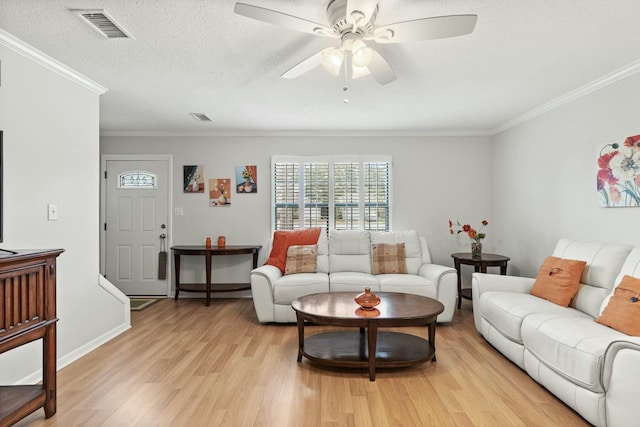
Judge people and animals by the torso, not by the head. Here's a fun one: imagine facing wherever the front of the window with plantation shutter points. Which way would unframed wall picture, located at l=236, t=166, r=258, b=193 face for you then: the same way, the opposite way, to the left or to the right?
the same way

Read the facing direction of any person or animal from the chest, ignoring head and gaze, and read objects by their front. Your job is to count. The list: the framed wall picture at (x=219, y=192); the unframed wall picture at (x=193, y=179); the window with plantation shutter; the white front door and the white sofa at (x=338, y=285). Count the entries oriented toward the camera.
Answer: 5

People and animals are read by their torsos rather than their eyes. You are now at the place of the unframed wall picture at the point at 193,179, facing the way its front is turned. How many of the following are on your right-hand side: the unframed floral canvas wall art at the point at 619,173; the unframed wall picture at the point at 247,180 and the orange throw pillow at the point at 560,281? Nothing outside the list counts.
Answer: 0

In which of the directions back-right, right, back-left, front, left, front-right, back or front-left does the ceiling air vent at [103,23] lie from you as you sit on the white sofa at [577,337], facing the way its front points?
front

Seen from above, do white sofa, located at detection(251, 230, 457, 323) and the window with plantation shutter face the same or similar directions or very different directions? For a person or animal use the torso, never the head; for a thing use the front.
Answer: same or similar directions

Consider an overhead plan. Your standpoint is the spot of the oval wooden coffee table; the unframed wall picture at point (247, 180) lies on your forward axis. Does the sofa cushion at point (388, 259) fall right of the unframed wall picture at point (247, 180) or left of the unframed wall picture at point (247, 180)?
right

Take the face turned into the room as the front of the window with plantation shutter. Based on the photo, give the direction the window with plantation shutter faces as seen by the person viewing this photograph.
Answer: facing the viewer

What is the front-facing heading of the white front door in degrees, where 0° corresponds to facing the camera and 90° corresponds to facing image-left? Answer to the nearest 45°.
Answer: approximately 0°

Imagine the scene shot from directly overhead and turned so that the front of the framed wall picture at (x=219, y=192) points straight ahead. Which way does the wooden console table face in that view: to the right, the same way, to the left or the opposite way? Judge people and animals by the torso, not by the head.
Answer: the same way

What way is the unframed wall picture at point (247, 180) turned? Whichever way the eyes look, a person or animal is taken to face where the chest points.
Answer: toward the camera

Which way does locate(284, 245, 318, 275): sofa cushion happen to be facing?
toward the camera

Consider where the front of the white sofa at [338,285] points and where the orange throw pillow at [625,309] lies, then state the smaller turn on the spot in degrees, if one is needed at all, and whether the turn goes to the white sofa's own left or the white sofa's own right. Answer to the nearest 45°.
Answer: approximately 45° to the white sofa's own left

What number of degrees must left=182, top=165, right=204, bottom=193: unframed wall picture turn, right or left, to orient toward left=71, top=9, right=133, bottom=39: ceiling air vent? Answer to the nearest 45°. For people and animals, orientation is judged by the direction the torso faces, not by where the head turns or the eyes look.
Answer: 0° — it already faces it

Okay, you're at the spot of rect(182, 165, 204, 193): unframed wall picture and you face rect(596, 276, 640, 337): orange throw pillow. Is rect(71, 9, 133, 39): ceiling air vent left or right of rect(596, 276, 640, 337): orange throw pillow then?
right

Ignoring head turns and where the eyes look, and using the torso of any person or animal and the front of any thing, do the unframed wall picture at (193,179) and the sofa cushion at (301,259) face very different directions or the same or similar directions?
same or similar directions
